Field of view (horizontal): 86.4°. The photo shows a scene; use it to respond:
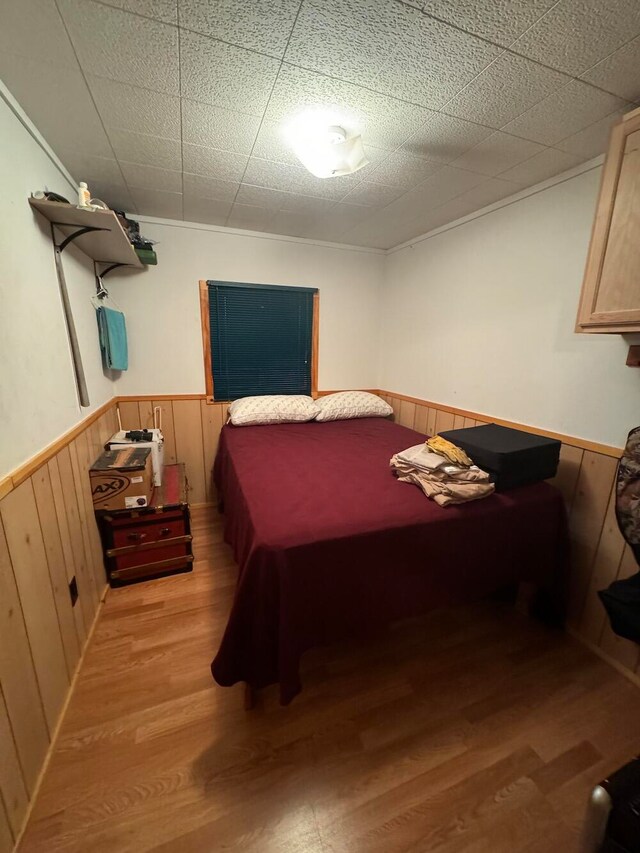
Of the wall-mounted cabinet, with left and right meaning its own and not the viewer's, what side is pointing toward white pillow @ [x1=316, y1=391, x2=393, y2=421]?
right

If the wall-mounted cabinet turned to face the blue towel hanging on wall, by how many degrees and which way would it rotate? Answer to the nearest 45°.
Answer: approximately 45° to its right

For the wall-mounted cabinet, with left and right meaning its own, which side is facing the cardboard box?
front

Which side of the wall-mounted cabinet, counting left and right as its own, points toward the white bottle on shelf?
front

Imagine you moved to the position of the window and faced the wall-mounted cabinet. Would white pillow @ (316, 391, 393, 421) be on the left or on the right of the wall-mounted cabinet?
left

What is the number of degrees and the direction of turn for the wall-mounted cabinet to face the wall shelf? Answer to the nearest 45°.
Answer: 0° — it already faces it

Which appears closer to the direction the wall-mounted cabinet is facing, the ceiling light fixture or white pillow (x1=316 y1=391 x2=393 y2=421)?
the ceiling light fixture

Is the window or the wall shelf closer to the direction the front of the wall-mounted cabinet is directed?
the wall shelf

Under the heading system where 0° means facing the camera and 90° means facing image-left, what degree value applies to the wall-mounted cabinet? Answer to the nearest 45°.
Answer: approximately 45°

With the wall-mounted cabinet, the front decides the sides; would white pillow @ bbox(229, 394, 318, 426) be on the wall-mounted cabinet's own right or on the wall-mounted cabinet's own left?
on the wall-mounted cabinet's own right

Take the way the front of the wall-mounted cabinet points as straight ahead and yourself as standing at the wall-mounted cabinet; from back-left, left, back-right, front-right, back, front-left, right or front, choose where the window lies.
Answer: front-right
